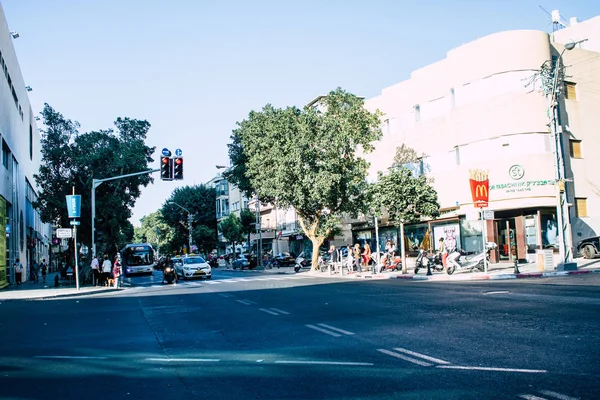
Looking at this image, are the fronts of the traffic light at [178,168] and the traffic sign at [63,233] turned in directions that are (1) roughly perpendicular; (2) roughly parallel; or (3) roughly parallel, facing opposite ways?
roughly parallel

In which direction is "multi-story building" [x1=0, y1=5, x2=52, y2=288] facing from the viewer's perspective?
to the viewer's right

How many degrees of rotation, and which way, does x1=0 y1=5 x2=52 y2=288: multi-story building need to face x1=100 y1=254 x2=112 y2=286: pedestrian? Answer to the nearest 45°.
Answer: approximately 45° to its right

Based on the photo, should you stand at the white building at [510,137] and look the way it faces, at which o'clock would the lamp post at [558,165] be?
The lamp post is roughly at 10 o'clock from the white building.

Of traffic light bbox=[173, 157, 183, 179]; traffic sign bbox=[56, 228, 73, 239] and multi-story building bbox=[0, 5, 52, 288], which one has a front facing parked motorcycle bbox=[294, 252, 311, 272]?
the multi-story building

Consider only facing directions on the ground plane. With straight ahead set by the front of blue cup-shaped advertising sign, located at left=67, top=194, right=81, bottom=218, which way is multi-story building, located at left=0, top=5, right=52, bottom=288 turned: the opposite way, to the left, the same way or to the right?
to the left

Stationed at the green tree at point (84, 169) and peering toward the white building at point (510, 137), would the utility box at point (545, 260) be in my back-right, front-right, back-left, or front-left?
front-right

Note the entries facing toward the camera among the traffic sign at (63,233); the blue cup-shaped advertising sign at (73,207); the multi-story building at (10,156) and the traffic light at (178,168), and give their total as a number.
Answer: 3

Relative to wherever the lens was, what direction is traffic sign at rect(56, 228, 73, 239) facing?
facing the viewer

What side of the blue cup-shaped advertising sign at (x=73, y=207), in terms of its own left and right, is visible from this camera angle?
front

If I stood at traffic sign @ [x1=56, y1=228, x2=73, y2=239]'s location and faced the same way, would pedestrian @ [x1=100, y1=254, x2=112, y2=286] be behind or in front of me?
behind

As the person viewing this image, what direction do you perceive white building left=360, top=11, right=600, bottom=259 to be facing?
facing the viewer and to the left of the viewer

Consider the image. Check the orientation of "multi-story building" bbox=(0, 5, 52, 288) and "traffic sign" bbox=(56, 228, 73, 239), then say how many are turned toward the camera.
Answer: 1

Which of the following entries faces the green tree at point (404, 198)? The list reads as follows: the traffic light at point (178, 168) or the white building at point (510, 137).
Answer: the white building

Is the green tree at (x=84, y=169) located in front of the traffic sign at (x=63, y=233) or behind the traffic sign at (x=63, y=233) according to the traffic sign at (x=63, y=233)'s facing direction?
behind
